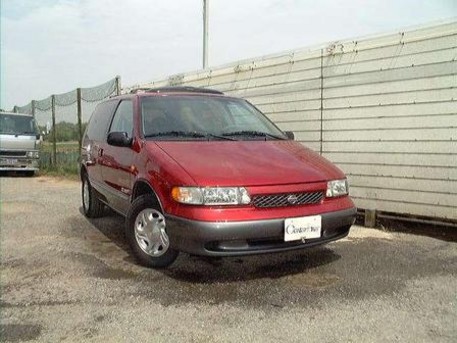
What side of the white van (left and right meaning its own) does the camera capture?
front

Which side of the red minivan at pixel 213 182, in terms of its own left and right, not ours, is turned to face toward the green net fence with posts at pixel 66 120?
back

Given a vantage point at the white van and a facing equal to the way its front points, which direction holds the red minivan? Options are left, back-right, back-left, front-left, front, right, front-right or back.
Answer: front

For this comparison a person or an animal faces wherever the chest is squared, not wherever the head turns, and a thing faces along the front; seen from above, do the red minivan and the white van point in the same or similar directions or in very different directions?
same or similar directions

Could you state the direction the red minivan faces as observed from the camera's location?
facing the viewer and to the right of the viewer

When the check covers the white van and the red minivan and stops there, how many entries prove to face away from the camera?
0
